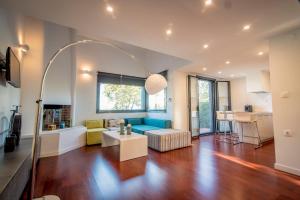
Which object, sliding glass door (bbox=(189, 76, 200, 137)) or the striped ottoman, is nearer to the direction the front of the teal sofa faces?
the striped ottoman

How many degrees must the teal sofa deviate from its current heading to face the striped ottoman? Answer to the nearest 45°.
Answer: approximately 90° to its left

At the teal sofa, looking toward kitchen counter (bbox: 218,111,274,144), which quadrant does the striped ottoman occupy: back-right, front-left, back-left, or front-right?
front-right

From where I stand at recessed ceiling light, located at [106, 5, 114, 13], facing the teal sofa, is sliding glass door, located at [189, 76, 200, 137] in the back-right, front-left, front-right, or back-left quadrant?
front-right

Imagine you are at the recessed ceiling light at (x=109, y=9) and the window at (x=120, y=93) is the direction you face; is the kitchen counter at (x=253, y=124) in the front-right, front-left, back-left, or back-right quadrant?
front-right

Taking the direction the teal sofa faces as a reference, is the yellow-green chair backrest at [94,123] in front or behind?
in front

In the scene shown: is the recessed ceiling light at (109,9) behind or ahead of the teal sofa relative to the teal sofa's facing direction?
ahead

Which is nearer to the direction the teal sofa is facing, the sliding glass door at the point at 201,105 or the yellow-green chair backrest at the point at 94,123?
the yellow-green chair backrest

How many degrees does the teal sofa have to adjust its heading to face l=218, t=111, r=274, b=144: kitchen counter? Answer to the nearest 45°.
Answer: approximately 135° to its left
